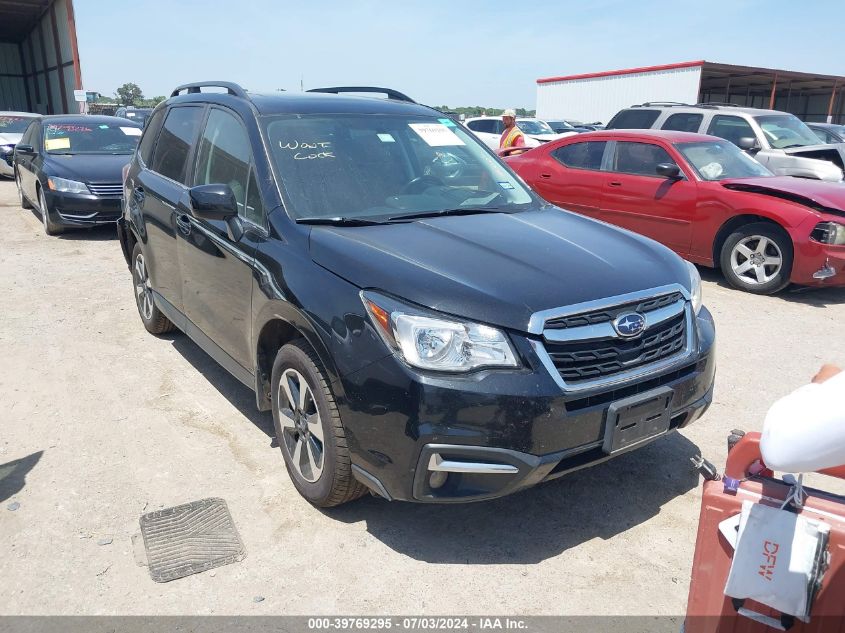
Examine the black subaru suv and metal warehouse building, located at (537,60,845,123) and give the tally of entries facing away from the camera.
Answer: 0

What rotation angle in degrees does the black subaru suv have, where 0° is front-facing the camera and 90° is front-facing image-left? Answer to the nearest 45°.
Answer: approximately 315°

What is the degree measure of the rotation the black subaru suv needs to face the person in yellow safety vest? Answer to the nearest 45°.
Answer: approximately 135° to its left

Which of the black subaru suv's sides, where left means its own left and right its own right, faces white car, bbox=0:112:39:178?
back

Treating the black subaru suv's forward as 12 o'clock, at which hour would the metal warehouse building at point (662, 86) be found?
The metal warehouse building is roughly at 8 o'clock from the black subaru suv.
